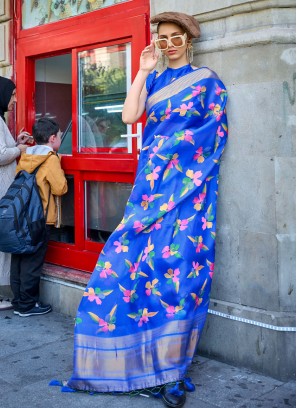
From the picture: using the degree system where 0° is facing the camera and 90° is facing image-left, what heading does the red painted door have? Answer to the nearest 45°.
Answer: approximately 45°

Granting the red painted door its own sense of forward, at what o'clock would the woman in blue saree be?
The woman in blue saree is roughly at 10 o'clock from the red painted door.

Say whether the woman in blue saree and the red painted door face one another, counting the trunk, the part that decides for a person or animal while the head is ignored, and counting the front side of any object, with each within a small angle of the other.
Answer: no

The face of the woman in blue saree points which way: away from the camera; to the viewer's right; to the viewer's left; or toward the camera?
toward the camera

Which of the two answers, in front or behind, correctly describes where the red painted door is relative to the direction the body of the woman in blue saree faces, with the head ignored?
behind

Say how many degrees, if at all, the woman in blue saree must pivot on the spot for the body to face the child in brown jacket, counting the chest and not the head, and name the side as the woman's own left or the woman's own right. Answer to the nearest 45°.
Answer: approximately 135° to the woman's own right

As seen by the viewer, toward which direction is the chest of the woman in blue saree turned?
toward the camera

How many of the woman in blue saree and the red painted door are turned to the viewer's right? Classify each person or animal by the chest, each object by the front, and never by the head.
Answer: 0
